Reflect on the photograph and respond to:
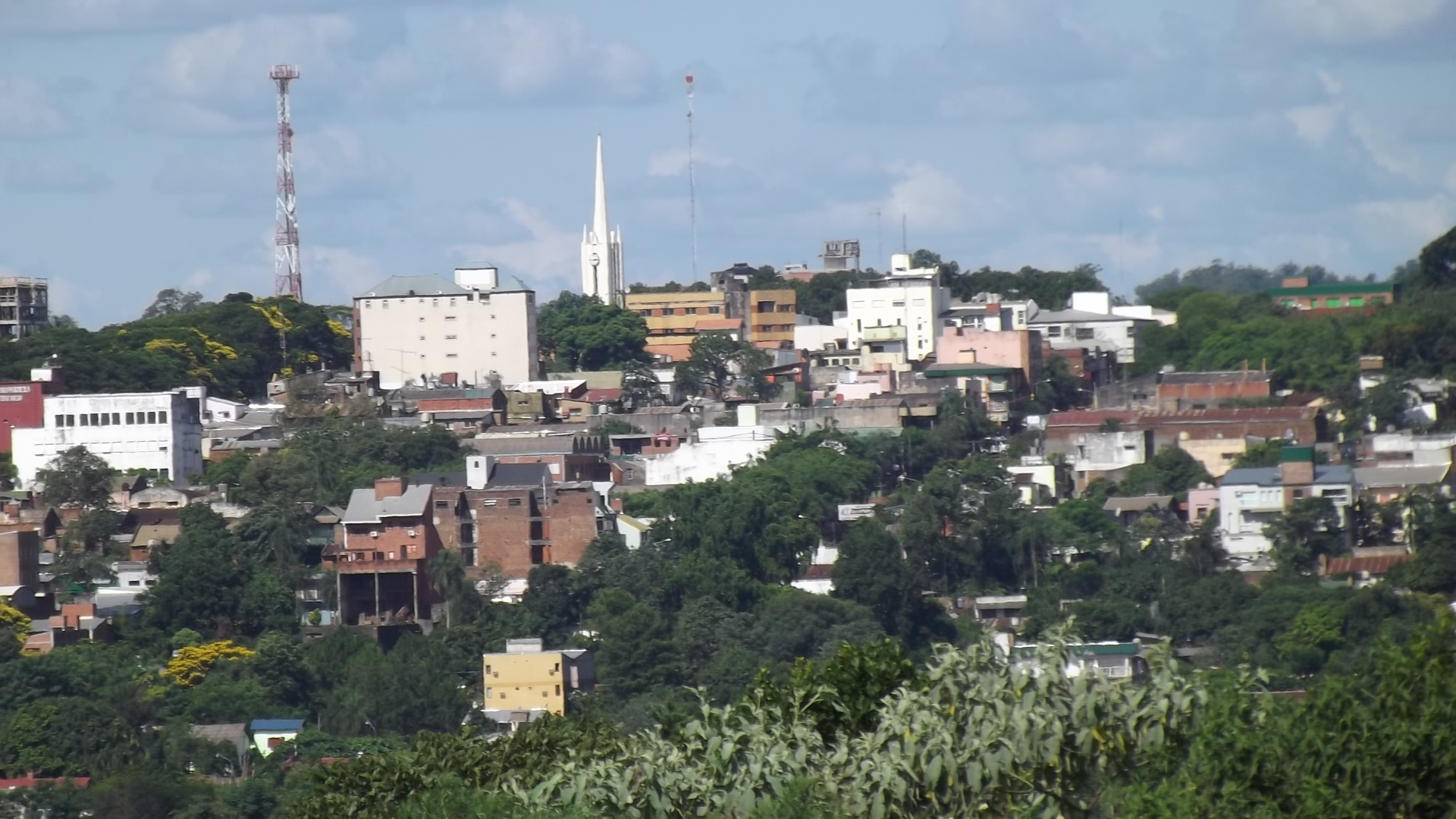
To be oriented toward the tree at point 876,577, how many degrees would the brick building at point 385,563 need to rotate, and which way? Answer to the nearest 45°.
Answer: approximately 90° to its left

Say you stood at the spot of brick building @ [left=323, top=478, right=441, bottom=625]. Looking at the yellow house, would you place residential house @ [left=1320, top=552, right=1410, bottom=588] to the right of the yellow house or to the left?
left

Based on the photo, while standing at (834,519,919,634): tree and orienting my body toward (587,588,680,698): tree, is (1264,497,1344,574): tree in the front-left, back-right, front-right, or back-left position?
back-left

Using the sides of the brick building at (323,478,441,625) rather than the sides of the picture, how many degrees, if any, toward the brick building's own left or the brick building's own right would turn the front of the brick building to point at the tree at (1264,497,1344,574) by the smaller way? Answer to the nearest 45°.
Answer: approximately 90° to the brick building's own left

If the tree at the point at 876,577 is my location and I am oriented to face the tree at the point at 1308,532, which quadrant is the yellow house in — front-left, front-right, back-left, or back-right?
back-right

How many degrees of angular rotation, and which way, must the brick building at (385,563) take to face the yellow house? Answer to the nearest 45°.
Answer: approximately 45° to its left

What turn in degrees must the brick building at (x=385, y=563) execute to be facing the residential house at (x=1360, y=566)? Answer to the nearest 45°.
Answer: approximately 90° to its left

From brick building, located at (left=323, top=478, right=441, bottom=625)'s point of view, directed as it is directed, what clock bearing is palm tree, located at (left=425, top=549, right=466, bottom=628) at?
The palm tree is roughly at 10 o'clock from the brick building.

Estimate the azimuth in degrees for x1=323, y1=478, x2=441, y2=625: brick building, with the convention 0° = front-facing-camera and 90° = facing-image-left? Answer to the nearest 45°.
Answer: approximately 0°
